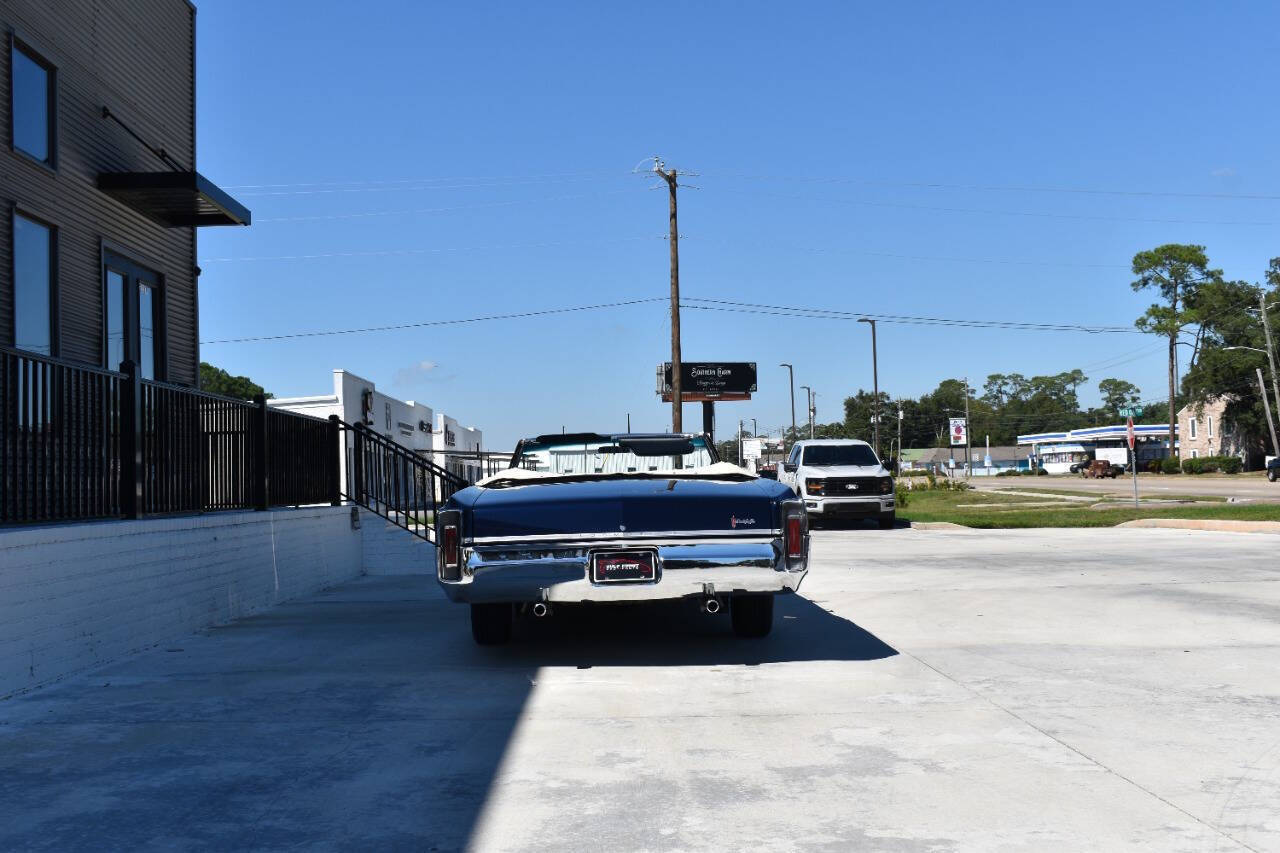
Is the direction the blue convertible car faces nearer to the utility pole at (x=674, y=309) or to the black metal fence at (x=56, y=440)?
the utility pole

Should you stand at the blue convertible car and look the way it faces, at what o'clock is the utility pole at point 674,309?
The utility pole is roughly at 12 o'clock from the blue convertible car.

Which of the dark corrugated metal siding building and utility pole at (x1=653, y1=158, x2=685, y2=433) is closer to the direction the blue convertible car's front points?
the utility pole

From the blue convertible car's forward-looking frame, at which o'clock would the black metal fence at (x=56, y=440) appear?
The black metal fence is roughly at 9 o'clock from the blue convertible car.

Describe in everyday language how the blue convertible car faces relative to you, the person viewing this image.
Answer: facing away from the viewer

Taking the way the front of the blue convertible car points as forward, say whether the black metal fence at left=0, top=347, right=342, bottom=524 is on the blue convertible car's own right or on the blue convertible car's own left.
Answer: on the blue convertible car's own left

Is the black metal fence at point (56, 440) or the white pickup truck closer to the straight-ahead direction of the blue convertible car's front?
the white pickup truck
